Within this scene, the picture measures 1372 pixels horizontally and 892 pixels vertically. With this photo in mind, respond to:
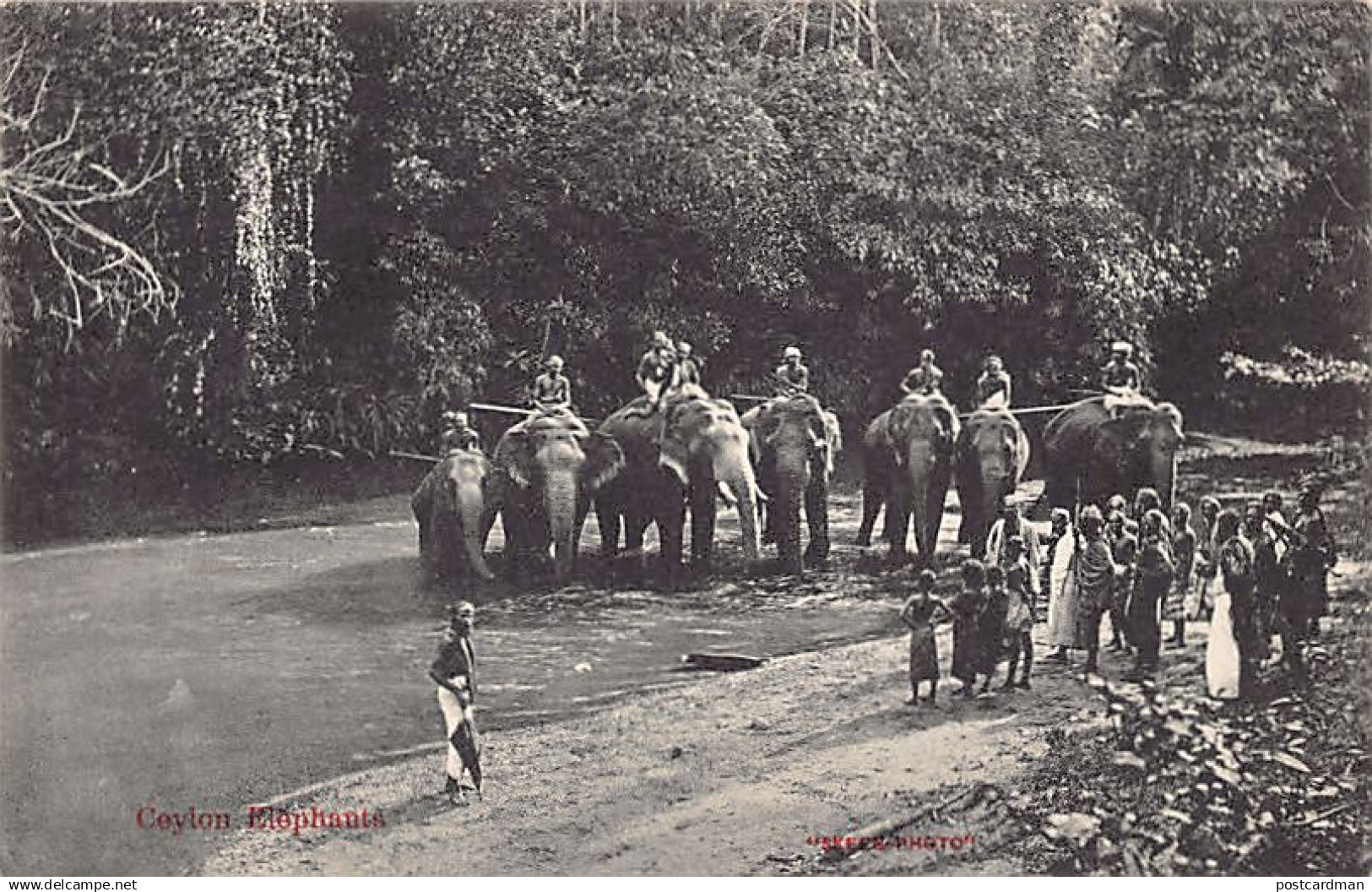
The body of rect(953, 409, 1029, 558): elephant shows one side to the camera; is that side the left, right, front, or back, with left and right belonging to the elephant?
front

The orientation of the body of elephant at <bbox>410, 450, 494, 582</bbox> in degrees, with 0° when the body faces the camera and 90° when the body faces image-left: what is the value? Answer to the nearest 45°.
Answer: approximately 315°

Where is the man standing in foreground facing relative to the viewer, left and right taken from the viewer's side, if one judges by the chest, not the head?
facing the viewer and to the right of the viewer

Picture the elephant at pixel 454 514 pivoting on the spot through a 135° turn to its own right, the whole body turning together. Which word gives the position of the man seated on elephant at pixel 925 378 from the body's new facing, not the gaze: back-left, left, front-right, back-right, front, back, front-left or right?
back

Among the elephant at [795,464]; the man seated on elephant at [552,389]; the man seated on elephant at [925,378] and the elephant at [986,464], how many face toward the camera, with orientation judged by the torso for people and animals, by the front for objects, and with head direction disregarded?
4

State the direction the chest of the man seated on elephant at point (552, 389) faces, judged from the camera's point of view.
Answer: toward the camera

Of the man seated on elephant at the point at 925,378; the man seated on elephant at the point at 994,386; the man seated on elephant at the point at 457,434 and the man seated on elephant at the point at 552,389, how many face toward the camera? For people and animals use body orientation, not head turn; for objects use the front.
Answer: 4

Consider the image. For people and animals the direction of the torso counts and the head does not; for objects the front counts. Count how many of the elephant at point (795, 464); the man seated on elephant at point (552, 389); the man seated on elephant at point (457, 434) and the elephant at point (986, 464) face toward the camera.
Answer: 4
